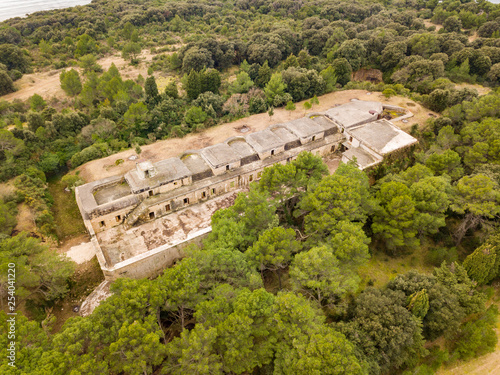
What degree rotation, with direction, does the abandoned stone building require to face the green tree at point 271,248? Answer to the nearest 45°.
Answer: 0° — it already faces it

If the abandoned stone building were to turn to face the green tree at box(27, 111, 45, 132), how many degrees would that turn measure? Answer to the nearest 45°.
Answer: approximately 180°

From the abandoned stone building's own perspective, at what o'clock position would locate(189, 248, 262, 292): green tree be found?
The green tree is roughly at 1 o'clock from the abandoned stone building.

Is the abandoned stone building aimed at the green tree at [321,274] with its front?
yes

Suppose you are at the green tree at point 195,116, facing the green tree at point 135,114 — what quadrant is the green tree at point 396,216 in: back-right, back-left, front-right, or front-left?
back-left

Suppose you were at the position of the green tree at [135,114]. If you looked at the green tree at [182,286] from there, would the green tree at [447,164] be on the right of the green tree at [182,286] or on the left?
left

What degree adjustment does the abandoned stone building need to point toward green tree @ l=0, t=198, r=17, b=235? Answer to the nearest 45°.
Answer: approximately 135° to its right

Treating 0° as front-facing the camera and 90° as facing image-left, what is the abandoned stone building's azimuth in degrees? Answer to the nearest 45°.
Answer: approximately 315°
